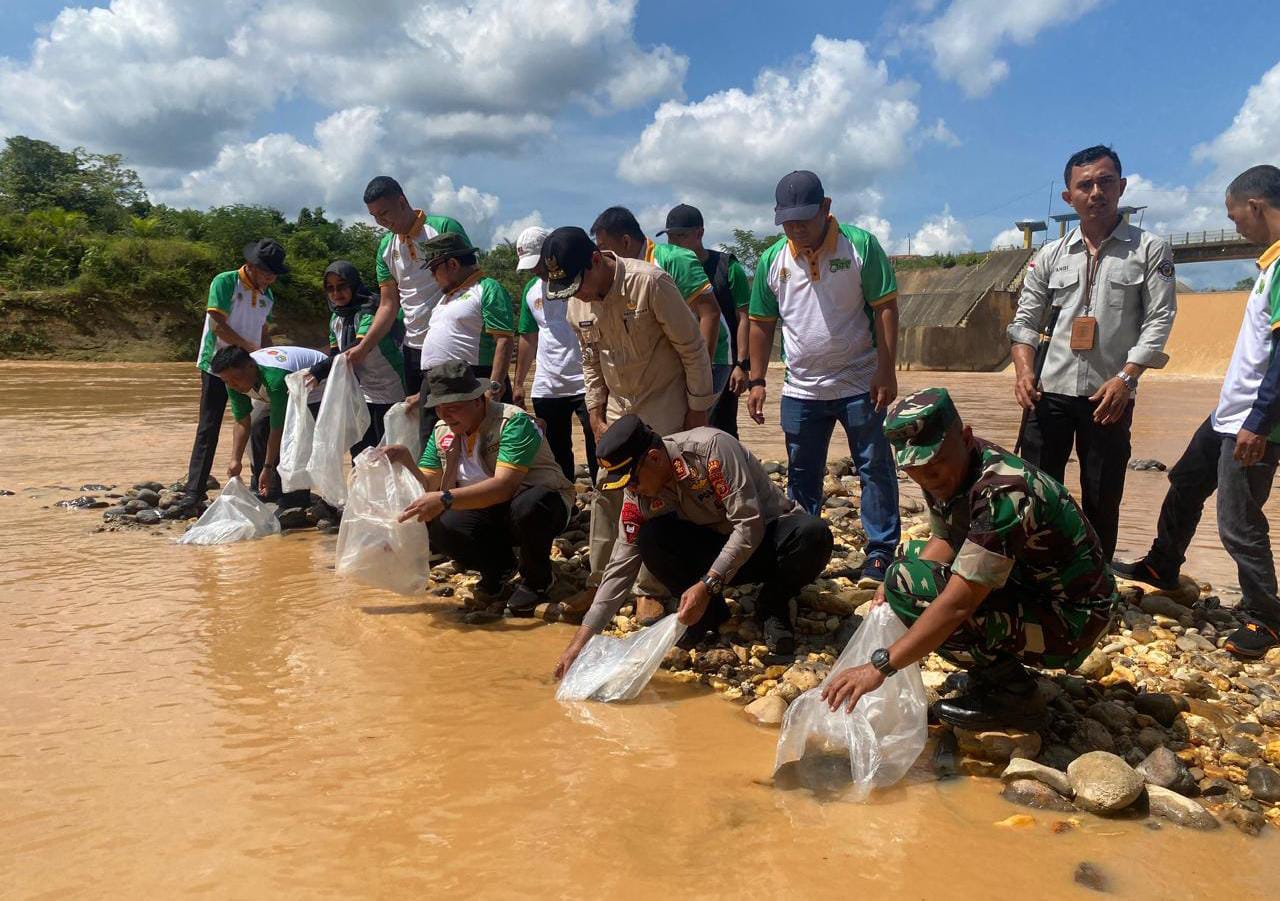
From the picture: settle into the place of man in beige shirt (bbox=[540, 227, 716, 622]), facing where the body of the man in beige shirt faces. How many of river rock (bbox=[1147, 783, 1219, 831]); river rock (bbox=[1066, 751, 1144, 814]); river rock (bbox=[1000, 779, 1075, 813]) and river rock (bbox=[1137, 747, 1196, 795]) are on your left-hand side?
4

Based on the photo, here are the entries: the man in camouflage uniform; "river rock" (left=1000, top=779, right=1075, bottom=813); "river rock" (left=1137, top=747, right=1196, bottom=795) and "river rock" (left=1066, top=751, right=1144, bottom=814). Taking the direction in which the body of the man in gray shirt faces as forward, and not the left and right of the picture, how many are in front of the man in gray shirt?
4

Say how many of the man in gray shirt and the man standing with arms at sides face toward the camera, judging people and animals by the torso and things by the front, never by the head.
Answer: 2

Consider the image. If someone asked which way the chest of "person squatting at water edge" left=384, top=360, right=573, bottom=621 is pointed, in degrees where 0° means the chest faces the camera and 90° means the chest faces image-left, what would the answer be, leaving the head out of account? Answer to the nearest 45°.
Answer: approximately 45°

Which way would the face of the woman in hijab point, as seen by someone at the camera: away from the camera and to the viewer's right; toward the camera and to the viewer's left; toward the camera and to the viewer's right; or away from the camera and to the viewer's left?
toward the camera and to the viewer's left

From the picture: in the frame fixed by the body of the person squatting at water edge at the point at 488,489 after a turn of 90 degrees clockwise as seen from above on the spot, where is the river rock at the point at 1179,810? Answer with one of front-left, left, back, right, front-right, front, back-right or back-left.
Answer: back

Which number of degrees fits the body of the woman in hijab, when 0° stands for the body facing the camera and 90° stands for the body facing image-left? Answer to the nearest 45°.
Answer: approximately 45°

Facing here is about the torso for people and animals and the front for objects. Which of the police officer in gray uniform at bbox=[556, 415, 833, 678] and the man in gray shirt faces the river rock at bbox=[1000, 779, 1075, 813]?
the man in gray shirt
